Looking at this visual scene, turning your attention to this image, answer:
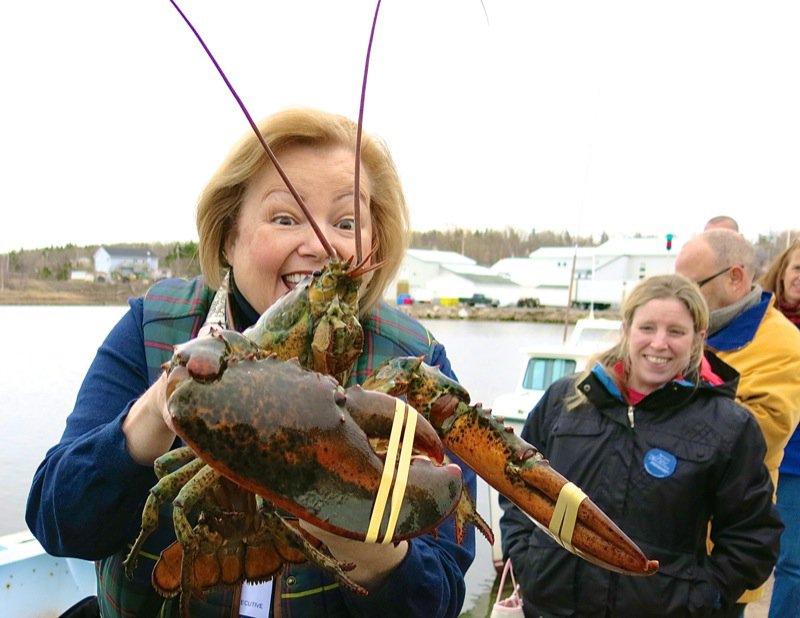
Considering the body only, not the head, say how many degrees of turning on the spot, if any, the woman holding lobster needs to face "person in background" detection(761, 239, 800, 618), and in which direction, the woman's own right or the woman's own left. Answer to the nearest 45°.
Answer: approximately 135° to the woman's own left
